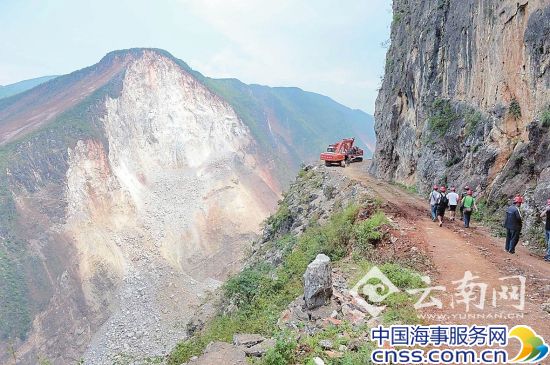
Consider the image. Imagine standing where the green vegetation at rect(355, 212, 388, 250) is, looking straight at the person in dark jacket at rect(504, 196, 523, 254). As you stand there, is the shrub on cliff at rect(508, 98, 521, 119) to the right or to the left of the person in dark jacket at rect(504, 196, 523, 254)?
left

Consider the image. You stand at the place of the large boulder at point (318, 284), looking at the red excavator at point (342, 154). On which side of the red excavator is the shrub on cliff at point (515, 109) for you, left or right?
right
